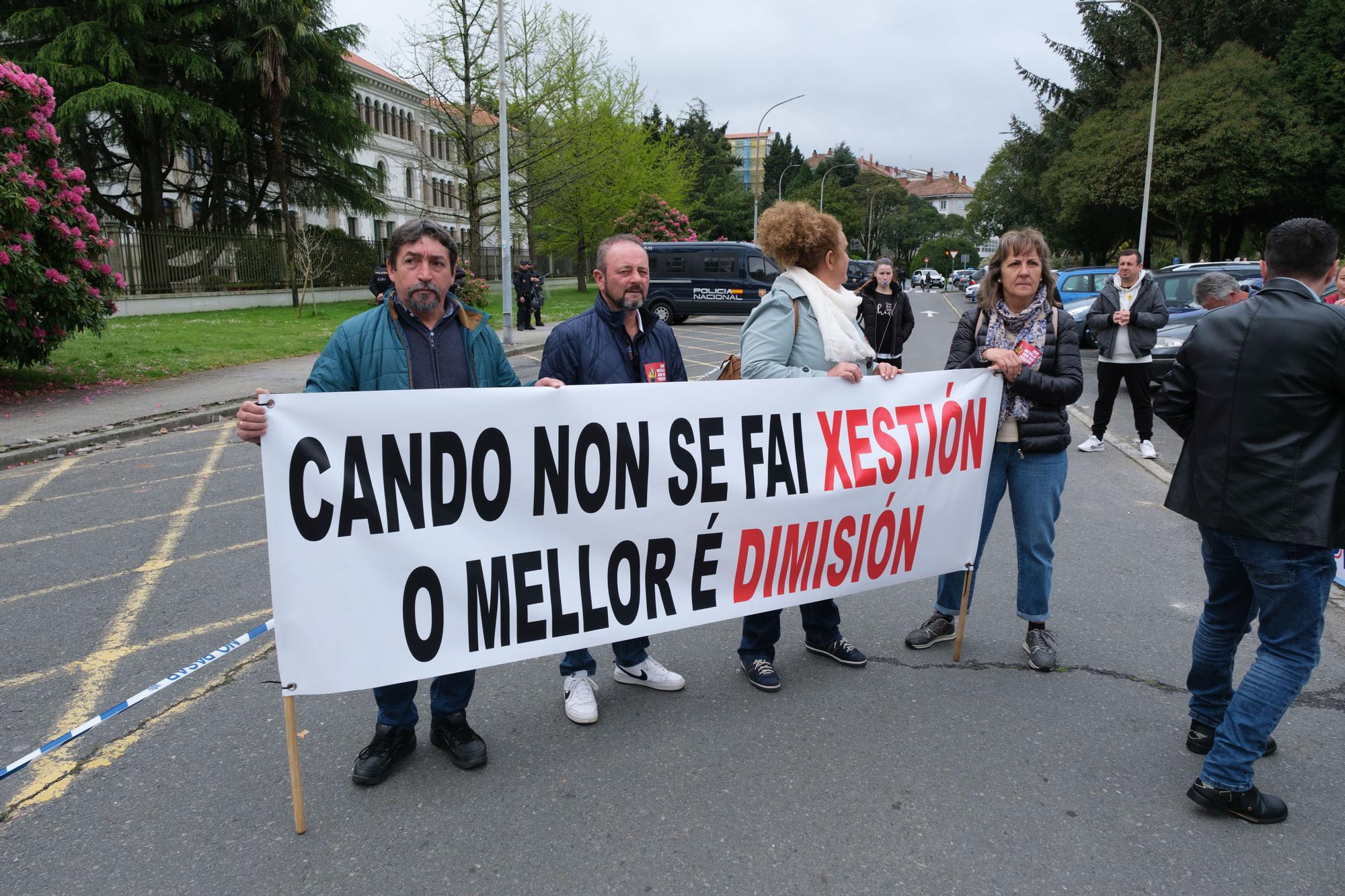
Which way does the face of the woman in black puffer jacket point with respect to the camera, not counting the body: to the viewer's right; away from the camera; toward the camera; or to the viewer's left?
toward the camera

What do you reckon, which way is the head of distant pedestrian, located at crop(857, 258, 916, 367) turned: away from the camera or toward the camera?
toward the camera

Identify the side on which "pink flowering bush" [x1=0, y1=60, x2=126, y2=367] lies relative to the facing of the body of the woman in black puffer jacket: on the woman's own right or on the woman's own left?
on the woman's own right

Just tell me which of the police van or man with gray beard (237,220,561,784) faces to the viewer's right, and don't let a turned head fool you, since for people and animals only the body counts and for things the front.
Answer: the police van

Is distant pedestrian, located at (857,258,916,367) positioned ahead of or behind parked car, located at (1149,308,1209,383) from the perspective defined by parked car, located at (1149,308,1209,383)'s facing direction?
ahead

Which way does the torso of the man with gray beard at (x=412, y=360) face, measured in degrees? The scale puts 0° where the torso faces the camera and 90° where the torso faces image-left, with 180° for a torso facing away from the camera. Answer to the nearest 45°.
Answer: approximately 0°

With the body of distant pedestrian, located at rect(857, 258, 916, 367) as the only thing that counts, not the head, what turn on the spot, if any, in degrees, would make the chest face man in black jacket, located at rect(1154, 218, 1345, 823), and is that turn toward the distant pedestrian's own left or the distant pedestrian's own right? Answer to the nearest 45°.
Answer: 0° — they already face them

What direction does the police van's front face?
to the viewer's right

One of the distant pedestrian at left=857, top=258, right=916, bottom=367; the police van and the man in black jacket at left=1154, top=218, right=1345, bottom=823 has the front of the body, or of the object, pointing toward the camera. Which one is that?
the distant pedestrian

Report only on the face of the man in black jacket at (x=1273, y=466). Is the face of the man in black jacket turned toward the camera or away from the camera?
away from the camera

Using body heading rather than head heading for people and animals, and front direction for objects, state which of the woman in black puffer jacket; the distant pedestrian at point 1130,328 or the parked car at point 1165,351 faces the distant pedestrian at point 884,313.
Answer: the parked car

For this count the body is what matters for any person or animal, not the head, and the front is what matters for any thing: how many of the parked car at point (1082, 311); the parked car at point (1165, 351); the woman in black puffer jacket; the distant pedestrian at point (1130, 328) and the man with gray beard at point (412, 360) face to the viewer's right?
0

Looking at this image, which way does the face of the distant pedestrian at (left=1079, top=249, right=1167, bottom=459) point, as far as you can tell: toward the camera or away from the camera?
toward the camera

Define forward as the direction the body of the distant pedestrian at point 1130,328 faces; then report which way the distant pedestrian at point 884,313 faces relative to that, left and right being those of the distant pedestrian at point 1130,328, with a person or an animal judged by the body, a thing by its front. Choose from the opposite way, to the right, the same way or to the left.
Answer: the same way

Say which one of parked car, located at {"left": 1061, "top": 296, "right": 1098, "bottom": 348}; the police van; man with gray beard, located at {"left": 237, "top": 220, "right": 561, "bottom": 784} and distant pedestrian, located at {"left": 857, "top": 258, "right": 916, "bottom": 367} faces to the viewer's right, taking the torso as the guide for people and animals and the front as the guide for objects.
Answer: the police van

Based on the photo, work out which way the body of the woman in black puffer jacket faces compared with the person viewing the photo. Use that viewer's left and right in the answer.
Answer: facing the viewer

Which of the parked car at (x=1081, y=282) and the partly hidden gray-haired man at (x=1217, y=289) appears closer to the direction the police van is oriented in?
the parked car
